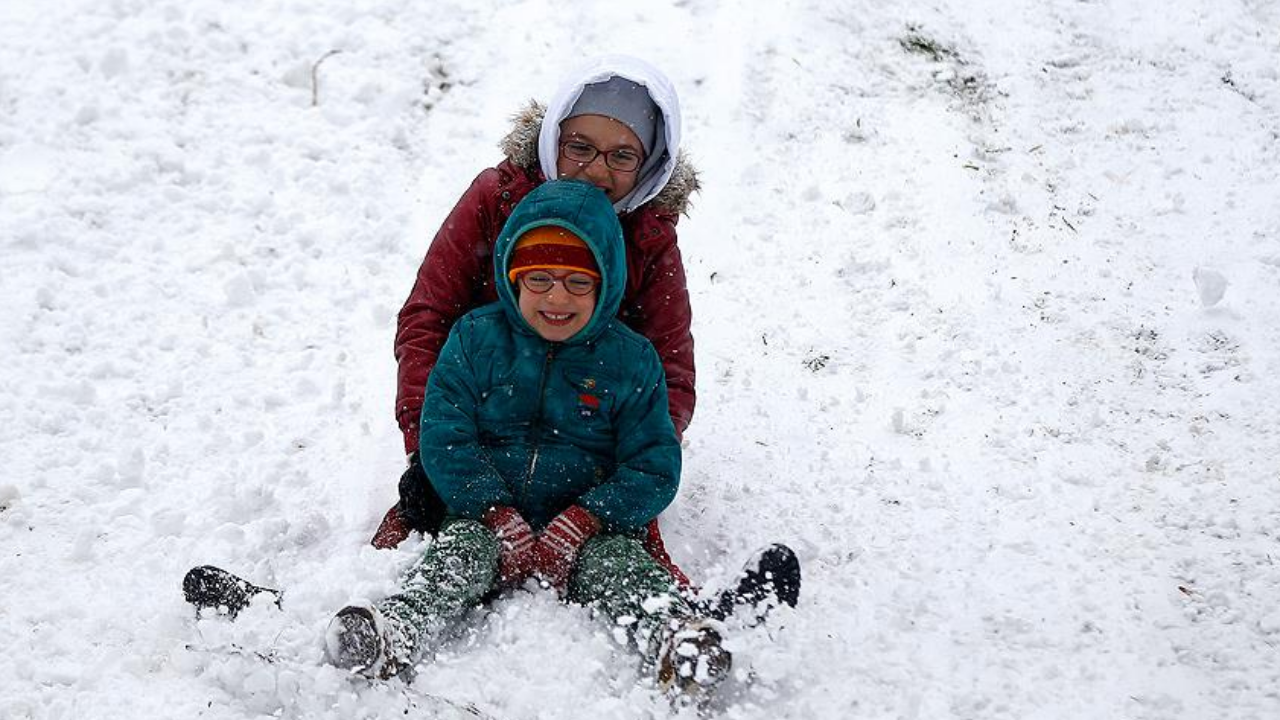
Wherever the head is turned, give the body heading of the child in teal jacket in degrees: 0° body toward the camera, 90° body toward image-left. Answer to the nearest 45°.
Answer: approximately 0°
